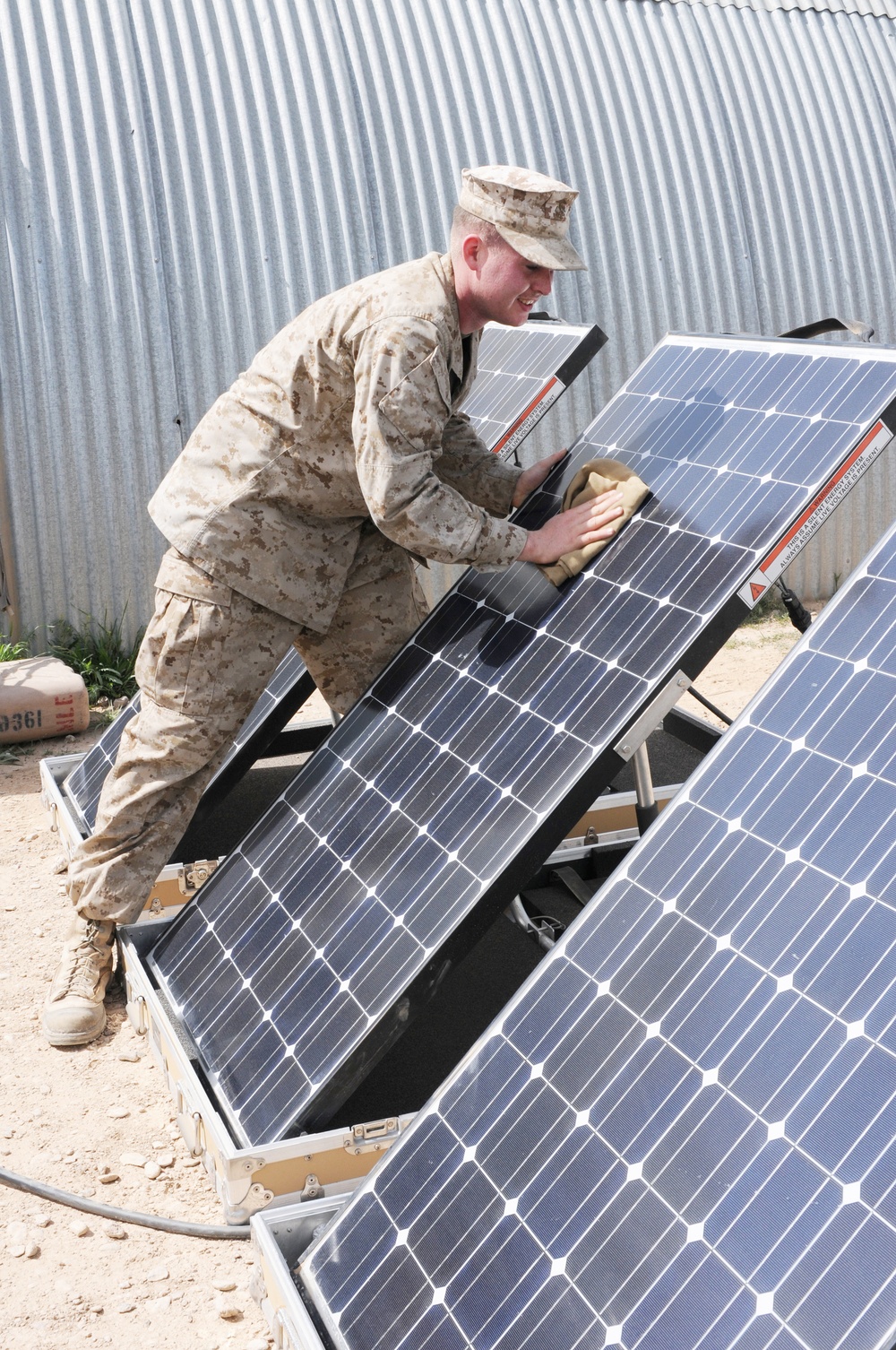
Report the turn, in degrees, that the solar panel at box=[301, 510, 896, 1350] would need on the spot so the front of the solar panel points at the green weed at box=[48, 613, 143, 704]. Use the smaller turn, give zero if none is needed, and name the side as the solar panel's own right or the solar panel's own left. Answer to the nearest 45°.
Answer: approximately 90° to the solar panel's own right

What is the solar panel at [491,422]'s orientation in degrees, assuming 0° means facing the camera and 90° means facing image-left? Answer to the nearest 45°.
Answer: approximately 45°

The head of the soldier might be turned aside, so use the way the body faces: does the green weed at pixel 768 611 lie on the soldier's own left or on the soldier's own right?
on the soldier's own left

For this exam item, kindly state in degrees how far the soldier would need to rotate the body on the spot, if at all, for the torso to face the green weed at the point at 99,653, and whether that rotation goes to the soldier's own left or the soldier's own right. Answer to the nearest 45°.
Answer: approximately 90° to the soldier's own left

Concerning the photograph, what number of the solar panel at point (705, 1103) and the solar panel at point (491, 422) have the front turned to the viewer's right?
0

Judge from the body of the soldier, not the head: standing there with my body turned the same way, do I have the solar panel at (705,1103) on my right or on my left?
on my right

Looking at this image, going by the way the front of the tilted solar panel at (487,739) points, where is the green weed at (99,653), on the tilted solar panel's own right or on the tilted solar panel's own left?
on the tilted solar panel's own right

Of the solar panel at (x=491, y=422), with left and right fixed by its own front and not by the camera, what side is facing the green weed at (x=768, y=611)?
back

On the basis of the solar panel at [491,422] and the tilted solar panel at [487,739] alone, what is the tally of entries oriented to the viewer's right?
0

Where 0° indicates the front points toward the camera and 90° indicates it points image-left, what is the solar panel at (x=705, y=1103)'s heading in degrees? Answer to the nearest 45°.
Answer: approximately 45°

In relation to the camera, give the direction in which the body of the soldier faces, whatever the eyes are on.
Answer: to the viewer's right

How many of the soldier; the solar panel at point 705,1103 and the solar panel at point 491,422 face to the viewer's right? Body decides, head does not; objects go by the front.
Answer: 1
